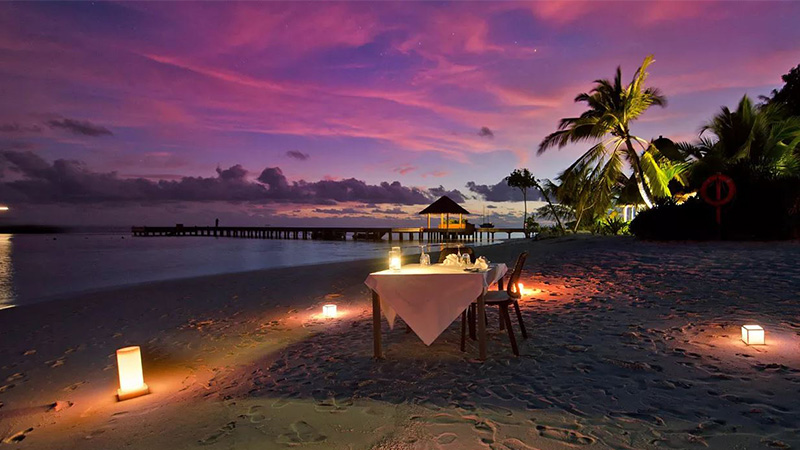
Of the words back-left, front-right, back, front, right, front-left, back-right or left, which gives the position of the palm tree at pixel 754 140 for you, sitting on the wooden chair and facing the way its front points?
back-right

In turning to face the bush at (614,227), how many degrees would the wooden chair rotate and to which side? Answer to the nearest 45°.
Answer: approximately 90° to its right

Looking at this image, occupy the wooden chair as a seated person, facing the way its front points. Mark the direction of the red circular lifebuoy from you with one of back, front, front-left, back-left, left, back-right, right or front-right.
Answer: back-right

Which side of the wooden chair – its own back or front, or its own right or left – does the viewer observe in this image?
left

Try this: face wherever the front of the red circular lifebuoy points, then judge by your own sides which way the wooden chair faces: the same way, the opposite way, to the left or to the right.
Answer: to the right

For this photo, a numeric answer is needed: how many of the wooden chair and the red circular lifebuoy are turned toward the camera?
1

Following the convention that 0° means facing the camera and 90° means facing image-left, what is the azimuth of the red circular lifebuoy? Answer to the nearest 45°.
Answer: approximately 0°

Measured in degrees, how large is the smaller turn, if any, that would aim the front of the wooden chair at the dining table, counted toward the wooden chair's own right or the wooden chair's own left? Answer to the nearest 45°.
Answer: approximately 45° to the wooden chair's own left

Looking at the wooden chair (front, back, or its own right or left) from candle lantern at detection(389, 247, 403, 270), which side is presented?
front

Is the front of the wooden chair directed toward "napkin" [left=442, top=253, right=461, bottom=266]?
yes

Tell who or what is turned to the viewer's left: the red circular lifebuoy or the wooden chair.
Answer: the wooden chair
